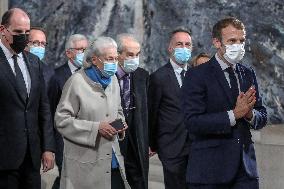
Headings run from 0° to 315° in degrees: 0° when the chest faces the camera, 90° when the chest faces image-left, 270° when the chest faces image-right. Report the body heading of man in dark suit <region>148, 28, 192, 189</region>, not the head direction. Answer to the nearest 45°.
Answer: approximately 315°

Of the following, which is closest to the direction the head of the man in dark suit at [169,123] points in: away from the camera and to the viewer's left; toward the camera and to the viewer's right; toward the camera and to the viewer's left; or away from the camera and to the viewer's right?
toward the camera and to the viewer's right

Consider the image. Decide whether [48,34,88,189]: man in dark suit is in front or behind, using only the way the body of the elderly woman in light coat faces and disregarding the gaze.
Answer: behind

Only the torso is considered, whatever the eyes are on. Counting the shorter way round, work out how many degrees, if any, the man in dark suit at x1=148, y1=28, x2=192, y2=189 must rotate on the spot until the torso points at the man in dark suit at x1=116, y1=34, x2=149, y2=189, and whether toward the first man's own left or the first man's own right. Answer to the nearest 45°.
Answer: approximately 90° to the first man's own right

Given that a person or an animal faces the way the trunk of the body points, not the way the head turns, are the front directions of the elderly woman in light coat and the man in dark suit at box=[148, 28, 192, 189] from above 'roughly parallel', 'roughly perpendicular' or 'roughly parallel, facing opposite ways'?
roughly parallel

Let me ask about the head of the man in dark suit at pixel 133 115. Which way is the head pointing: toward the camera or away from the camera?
toward the camera

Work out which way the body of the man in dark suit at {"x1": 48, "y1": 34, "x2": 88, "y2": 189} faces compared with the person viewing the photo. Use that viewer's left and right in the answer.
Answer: facing the viewer and to the right of the viewer

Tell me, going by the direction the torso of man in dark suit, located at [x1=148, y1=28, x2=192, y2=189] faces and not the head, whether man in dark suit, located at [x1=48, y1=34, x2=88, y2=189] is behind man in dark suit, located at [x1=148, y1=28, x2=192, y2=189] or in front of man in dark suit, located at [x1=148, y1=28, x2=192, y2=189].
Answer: behind

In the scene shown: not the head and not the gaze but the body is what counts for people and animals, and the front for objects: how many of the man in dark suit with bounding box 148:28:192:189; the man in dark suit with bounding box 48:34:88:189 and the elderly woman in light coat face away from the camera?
0

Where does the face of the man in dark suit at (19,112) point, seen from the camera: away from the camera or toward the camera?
toward the camera

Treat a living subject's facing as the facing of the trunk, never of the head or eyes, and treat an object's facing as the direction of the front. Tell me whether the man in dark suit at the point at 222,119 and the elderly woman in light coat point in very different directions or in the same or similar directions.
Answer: same or similar directions

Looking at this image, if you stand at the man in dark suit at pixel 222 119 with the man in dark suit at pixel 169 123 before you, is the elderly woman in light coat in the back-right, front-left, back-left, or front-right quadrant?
front-left
